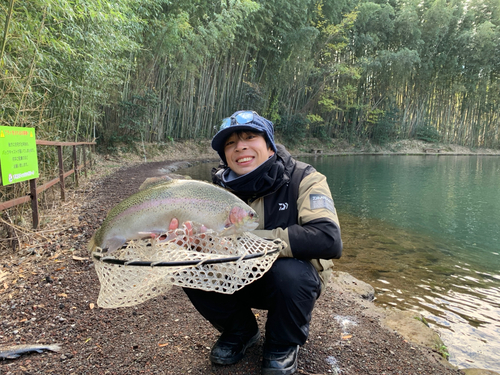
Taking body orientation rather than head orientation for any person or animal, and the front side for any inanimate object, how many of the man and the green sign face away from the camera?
0

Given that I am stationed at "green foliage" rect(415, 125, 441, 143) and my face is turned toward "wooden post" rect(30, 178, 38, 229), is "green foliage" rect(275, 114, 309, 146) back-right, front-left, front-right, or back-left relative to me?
front-right

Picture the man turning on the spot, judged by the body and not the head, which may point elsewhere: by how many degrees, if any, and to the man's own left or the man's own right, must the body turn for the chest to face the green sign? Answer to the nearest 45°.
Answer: approximately 90° to the man's own right

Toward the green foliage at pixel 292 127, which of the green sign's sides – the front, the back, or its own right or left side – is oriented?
left

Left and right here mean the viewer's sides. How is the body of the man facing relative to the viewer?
facing the viewer and to the left of the viewer

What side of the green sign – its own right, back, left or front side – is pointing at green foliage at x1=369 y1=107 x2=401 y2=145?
left

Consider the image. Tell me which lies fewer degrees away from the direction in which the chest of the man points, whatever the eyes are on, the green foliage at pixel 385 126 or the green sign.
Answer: the green sign

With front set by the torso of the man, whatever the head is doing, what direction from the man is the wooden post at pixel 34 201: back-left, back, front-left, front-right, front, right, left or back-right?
right

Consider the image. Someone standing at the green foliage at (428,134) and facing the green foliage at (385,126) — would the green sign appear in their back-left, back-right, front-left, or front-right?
front-left

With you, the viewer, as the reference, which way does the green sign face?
facing the viewer and to the right of the viewer
